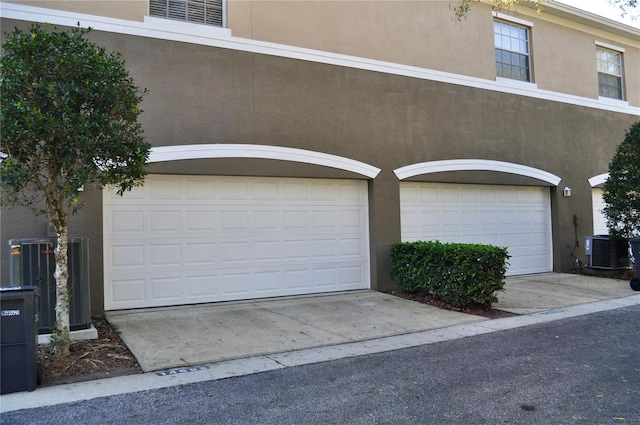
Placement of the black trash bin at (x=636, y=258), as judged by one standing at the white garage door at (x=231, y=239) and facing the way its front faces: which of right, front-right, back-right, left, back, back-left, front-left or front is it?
front-left

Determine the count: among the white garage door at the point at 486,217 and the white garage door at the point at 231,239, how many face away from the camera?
0

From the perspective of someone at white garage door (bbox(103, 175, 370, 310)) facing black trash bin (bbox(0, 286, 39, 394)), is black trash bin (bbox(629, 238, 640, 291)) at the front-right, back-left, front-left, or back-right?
back-left

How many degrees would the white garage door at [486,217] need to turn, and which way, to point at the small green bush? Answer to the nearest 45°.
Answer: approximately 45° to its right

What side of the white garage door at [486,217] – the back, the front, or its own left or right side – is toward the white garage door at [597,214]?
left

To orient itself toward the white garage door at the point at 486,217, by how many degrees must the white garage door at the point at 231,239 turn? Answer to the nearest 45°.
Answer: approximately 45° to its left

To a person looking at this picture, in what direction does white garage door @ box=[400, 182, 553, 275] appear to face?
facing the viewer and to the right of the viewer

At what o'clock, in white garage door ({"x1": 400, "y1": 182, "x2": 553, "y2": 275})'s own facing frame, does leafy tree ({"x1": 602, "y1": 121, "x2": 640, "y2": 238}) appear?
The leafy tree is roughly at 10 o'clock from the white garage door.

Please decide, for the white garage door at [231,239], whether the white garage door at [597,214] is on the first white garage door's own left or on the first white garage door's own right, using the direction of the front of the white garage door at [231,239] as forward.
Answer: on the first white garage door's own left

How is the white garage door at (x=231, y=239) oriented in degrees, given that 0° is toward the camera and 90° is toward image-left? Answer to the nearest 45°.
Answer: approximately 315°

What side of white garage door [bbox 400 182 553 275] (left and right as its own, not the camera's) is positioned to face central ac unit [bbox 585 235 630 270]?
left

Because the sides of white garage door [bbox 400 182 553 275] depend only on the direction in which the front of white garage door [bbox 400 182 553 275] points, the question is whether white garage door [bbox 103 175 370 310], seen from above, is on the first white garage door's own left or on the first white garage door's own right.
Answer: on the first white garage door's own right

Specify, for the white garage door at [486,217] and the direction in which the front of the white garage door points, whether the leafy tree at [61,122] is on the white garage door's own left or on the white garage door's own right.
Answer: on the white garage door's own right
